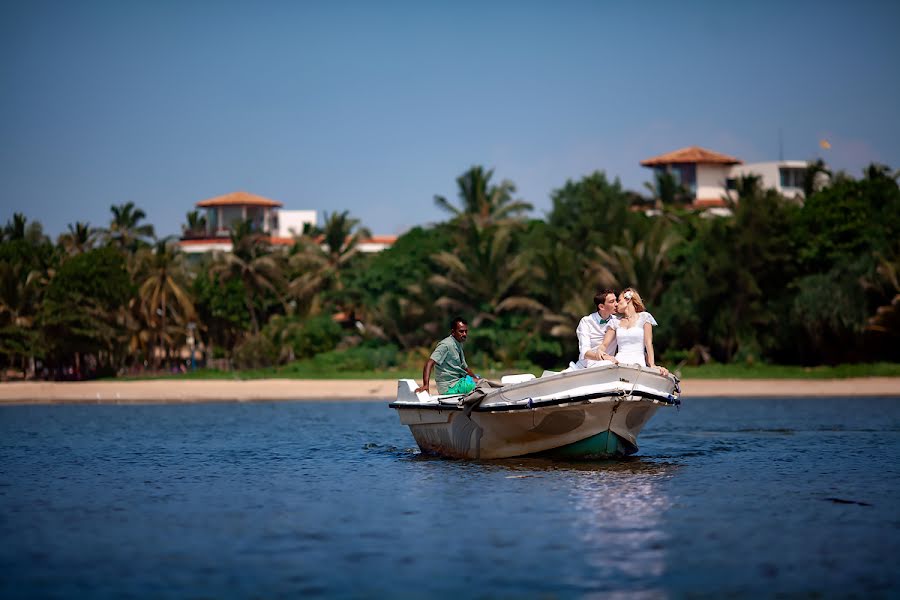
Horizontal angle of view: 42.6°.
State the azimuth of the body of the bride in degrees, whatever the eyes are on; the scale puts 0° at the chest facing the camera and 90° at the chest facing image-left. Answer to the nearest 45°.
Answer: approximately 45°

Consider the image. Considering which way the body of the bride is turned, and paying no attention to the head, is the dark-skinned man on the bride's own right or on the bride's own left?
on the bride's own right

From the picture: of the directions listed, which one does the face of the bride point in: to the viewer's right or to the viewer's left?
to the viewer's left

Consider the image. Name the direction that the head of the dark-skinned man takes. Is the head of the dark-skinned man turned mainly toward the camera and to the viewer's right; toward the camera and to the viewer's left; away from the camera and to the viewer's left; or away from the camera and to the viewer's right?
toward the camera and to the viewer's right

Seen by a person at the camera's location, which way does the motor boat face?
facing the viewer and to the right of the viewer
